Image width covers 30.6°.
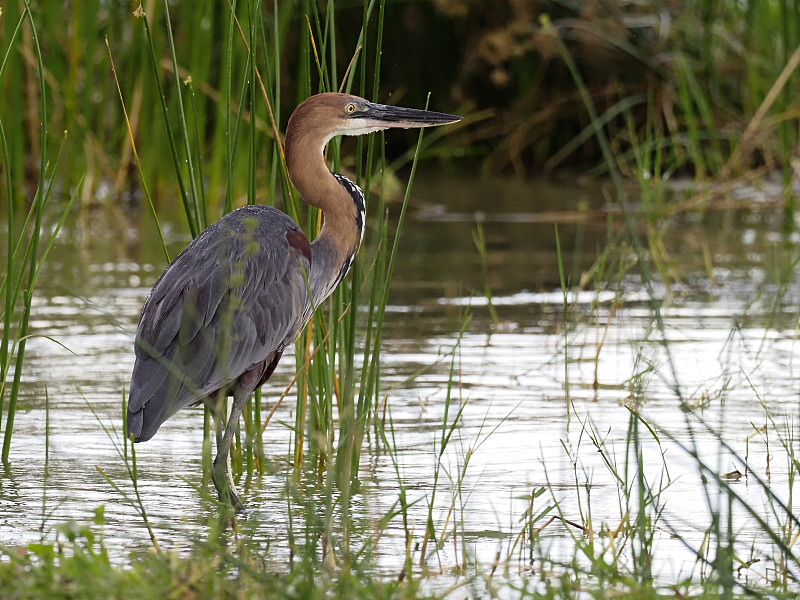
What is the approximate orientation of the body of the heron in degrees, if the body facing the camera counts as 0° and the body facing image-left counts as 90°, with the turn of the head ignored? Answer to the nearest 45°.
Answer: approximately 270°
